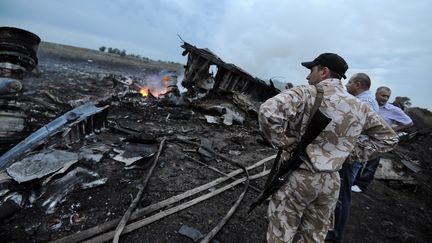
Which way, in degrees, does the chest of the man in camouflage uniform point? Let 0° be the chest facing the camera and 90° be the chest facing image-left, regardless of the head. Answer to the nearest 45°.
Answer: approximately 135°

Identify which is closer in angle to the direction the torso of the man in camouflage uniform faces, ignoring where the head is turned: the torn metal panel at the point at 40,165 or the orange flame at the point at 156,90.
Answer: the orange flame

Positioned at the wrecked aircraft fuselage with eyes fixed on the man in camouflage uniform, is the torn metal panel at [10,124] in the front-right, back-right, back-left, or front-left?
front-right

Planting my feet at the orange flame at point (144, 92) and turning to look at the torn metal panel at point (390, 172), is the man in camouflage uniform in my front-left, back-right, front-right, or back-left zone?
front-right

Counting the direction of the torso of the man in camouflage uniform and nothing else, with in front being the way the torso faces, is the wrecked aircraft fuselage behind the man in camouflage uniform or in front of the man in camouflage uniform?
in front

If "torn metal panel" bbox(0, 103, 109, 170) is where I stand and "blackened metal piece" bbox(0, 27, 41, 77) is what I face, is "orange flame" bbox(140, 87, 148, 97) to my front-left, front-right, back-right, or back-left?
front-right

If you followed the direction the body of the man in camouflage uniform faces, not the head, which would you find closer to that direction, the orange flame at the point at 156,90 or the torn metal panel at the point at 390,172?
the orange flame

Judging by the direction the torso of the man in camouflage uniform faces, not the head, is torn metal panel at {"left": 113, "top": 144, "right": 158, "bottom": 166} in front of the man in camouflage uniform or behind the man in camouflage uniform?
in front

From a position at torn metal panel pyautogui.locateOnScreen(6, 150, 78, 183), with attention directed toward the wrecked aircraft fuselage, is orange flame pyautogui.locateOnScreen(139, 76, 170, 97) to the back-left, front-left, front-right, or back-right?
front-left

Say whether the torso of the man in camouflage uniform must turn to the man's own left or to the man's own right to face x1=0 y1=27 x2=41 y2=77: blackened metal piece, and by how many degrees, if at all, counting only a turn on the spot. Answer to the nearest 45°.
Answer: approximately 45° to the man's own left

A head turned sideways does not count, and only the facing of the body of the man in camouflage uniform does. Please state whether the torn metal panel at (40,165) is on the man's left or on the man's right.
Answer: on the man's left

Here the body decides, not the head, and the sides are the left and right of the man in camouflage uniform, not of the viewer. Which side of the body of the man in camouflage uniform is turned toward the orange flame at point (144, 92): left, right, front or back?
front

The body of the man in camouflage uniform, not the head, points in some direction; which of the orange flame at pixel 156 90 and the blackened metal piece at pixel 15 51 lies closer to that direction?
the orange flame
